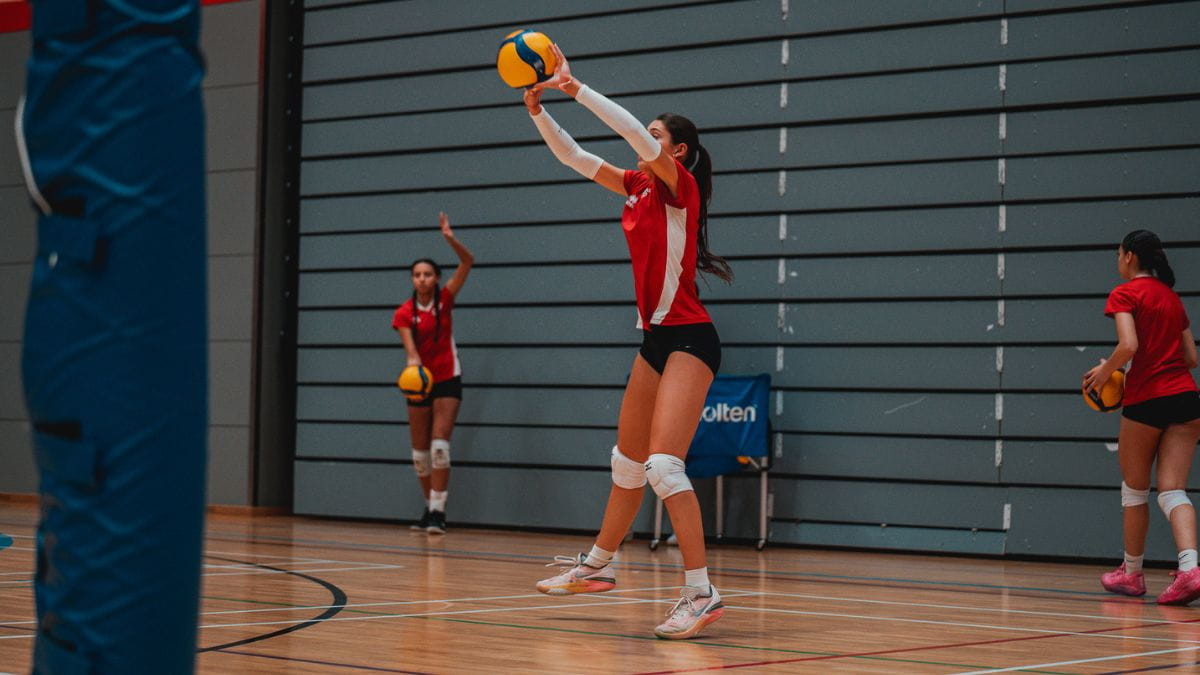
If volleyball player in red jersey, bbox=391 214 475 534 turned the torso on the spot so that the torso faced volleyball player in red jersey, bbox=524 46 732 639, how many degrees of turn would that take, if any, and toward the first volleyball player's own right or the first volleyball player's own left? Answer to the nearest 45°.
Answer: approximately 45° to the first volleyball player's own left

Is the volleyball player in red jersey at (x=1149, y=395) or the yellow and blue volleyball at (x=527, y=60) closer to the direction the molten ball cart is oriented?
the yellow and blue volleyball

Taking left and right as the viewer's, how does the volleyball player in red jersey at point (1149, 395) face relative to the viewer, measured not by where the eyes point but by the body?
facing away from the viewer and to the left of the viewer

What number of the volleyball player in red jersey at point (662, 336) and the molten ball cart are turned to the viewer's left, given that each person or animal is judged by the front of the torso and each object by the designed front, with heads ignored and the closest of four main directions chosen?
1

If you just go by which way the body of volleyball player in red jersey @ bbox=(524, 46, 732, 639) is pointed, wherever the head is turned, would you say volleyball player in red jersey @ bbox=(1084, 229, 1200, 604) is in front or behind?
behind

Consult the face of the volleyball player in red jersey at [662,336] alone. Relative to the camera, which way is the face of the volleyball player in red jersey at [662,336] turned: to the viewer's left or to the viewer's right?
to the viewer's left

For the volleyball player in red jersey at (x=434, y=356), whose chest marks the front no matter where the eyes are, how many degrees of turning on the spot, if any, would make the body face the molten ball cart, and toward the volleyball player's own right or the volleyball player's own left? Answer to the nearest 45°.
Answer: approximately 90° to the volleyball player's own left

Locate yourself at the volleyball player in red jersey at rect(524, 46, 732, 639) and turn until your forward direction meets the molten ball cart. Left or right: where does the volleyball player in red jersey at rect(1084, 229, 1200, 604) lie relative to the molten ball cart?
right

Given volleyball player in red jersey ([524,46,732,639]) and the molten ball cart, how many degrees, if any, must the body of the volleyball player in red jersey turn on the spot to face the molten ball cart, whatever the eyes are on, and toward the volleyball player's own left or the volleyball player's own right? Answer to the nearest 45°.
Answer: approximately 90° to the volleyball player's own right

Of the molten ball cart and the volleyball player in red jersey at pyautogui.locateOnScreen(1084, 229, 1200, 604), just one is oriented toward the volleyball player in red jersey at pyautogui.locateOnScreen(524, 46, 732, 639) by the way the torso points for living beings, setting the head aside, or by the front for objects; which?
the molten ball cart

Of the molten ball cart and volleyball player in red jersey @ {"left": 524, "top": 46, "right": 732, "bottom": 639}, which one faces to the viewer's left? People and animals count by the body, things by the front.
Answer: the volleyball player in red jersey

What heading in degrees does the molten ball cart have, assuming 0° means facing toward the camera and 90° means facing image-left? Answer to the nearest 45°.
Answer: approximately 0°

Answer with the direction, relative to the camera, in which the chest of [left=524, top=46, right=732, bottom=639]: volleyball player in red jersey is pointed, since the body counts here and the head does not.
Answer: to the viewer's left

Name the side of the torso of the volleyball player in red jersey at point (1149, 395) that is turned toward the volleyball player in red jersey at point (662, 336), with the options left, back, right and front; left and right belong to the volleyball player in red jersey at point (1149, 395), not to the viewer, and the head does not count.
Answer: left
